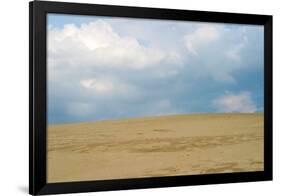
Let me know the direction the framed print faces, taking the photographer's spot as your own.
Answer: facing the viewer and to the right of the viewer
